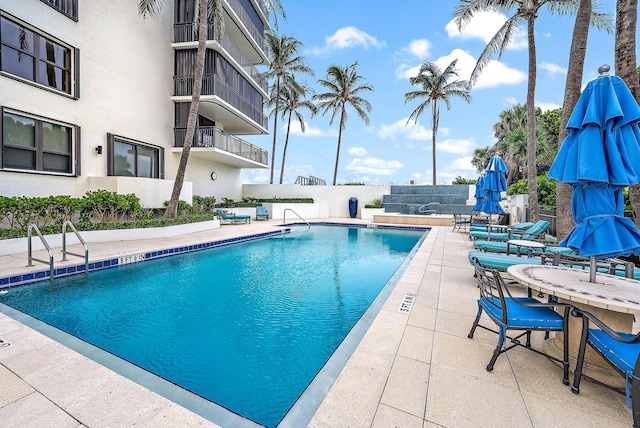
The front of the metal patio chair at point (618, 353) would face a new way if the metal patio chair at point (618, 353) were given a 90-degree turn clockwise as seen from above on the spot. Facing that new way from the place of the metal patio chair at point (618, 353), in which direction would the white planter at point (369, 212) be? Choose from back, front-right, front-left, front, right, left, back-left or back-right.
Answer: left

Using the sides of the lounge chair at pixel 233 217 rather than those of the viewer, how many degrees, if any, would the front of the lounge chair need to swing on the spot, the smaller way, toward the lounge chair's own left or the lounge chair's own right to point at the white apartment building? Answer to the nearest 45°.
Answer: approximately 135° to the lounge chair's own right

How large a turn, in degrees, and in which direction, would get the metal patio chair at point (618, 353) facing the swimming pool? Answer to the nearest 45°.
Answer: approximately 45° to its left

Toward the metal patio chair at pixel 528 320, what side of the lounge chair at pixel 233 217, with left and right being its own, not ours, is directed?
right

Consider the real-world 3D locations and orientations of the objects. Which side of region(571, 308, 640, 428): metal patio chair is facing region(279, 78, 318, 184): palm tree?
front

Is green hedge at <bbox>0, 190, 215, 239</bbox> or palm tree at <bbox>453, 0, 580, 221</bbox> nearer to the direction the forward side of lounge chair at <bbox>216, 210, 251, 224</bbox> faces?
the palm tree

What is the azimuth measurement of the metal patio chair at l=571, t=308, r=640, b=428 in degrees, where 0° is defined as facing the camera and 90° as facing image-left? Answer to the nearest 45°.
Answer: approximately 135°

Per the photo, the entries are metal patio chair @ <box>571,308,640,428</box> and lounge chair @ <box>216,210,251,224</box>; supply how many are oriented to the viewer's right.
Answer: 1

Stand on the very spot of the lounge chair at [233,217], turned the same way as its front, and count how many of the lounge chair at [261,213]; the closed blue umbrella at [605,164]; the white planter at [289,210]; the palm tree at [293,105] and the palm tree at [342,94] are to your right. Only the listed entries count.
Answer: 1

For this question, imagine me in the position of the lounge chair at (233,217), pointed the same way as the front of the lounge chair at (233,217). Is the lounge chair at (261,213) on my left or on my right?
on my left

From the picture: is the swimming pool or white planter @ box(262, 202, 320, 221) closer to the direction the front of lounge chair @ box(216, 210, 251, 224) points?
the white planter

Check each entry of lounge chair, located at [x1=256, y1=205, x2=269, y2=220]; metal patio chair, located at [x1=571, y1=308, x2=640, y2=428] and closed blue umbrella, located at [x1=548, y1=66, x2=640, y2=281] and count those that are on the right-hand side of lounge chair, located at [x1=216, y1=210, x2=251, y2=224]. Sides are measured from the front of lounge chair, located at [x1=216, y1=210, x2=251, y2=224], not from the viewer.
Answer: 2

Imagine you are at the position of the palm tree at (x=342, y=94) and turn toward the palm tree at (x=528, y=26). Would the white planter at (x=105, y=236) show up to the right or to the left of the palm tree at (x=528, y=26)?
right

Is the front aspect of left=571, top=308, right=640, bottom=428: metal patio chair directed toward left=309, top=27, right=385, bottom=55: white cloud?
yes

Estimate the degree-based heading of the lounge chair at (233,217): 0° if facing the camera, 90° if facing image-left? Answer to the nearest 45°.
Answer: approximately 270°

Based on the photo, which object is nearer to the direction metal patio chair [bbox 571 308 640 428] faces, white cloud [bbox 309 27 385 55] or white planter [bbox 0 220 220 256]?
the white cloud

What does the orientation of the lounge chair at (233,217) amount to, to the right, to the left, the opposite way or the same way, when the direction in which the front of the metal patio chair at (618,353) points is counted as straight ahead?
to the right

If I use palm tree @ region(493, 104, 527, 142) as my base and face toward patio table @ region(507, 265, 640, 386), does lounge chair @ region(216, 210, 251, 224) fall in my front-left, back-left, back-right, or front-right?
front-right

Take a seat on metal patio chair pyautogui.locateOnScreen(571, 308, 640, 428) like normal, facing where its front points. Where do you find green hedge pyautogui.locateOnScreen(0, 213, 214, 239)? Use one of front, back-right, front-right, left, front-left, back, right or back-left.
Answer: front-left
